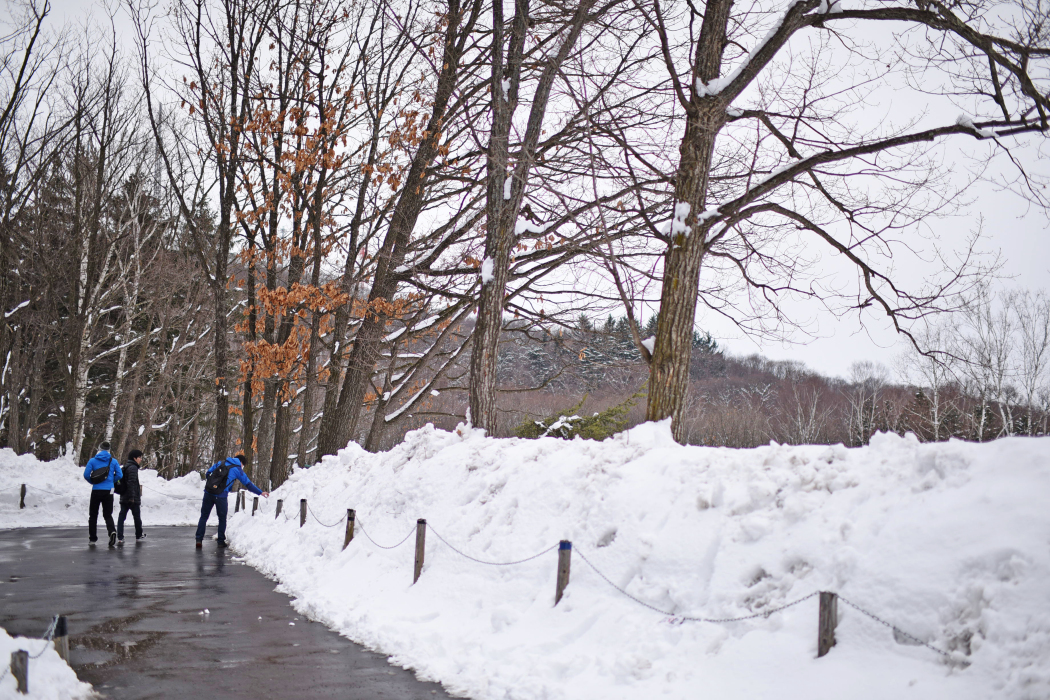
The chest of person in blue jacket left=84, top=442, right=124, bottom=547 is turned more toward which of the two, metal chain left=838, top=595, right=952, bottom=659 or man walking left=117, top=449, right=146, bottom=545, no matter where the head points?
the man walking

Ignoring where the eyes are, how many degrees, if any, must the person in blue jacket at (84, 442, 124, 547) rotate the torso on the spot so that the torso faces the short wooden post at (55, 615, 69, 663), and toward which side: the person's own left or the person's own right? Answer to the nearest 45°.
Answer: approximately 180°

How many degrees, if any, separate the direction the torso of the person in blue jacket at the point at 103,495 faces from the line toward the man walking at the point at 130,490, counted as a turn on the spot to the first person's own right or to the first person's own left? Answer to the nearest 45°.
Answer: approximately 45° to the first person's own right

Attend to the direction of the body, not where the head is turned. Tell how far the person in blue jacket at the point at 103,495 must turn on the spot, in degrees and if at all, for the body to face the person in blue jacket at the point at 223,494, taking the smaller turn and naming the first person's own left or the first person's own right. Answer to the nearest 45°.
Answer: approximately 90° to the first person's own right

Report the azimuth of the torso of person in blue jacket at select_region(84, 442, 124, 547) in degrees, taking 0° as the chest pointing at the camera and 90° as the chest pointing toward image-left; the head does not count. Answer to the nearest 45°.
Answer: approximately 180°

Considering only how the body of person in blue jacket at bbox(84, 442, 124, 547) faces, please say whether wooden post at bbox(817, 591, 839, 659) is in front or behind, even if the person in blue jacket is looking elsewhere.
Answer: behind

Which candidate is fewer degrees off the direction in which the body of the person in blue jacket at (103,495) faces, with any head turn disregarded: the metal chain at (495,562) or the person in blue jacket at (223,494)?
the person in blue jacket

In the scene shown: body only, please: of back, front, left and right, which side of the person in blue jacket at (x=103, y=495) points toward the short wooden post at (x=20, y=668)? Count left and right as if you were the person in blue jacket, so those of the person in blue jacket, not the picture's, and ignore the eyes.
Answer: back
